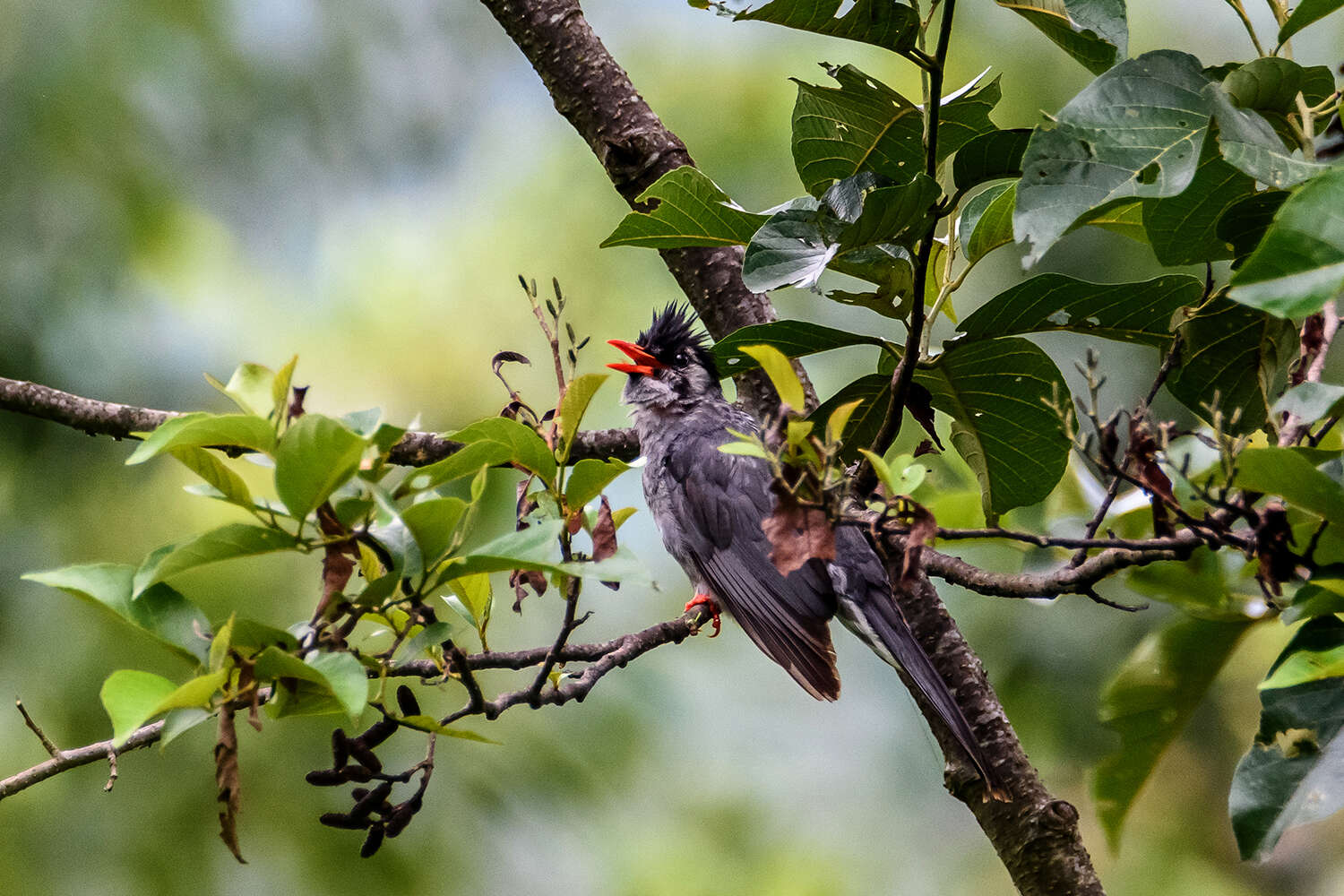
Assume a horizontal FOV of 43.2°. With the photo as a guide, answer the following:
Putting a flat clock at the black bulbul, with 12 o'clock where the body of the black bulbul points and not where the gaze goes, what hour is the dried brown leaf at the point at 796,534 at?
The dried brown leaf is roughly at 7 o'clock from the black bulbul.

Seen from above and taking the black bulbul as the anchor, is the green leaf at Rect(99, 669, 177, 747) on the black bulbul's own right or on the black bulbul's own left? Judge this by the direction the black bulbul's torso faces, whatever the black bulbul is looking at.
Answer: on the black bulbul's own left

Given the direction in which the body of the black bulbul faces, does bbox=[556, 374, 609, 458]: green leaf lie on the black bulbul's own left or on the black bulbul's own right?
on the black bulbul's own left

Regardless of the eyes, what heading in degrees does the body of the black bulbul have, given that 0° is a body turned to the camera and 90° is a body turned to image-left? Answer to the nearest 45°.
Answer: approximately 90°
